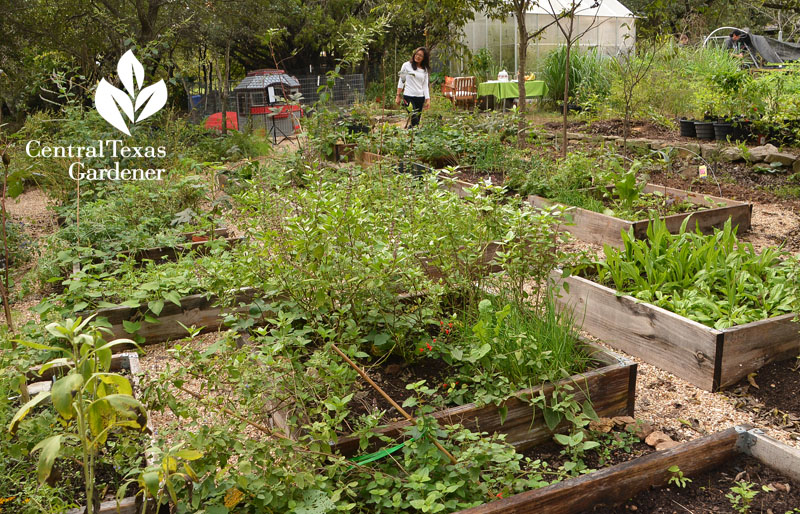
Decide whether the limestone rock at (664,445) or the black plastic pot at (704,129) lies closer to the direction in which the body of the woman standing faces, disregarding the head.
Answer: the limestone rock

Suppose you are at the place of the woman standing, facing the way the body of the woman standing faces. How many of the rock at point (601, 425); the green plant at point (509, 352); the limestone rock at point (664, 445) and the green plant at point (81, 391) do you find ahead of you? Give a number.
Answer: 4

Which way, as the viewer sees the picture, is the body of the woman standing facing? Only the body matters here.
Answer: toward the camera

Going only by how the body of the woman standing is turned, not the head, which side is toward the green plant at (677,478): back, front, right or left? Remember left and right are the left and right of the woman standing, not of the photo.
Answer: front

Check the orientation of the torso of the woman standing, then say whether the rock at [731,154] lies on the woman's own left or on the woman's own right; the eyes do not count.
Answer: on the woman's own left

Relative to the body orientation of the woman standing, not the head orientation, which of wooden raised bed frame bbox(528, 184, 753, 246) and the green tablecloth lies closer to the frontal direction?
the wooden raised bed frame

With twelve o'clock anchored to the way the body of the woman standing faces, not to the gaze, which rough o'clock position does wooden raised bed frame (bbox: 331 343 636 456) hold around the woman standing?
The wooden raised bed frame is roughly at 12 o'clock from the woman standing.

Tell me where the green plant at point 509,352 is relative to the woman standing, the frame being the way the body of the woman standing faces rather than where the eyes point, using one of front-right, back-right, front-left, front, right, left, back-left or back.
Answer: front

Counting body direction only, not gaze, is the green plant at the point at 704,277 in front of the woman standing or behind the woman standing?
in front

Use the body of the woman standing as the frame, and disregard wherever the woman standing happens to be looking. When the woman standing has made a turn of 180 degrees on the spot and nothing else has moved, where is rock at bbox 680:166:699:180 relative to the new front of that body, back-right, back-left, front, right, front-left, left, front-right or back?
back-right

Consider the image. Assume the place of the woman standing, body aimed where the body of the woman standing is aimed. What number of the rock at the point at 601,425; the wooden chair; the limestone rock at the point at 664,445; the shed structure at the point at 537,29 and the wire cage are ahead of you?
2

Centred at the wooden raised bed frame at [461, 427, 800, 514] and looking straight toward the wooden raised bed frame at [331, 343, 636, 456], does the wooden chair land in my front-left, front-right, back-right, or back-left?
front-right

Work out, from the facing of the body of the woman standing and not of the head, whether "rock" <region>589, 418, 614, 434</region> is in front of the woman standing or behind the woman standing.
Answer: in front

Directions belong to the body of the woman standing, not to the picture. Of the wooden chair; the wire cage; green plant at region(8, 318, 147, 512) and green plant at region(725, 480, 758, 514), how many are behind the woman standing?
2

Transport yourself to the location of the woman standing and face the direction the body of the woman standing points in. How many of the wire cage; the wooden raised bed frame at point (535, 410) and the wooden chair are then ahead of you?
1

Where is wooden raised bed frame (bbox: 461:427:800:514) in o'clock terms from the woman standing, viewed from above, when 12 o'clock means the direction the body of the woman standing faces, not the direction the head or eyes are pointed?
The wooden raised bed frame is roughly at 12 o'clock from the woman standing.
